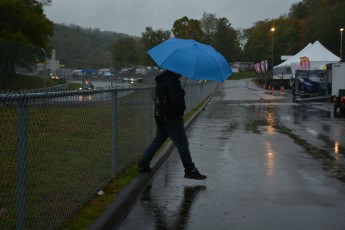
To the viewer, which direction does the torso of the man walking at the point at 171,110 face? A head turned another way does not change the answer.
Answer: to the viewer's right

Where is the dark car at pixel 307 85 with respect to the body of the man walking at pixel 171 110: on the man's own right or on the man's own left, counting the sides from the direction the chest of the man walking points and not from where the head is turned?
on the man's own left

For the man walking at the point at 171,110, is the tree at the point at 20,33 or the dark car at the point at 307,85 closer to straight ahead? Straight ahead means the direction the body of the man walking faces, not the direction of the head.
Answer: the dark car

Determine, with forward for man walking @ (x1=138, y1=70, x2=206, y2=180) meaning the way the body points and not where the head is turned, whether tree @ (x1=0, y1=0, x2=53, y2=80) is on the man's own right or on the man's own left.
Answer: on the man's own left

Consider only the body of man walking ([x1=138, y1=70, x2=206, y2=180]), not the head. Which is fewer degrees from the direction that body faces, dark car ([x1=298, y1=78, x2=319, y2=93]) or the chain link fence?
the dark car
